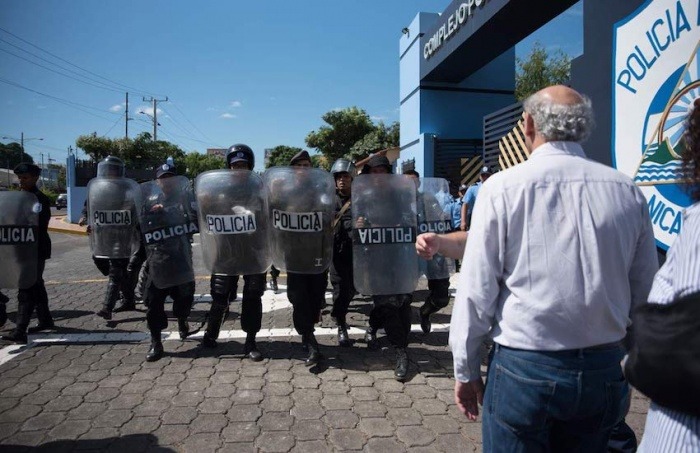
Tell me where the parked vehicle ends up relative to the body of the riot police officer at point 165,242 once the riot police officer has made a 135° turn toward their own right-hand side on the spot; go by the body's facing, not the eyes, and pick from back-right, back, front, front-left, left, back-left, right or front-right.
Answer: front-right

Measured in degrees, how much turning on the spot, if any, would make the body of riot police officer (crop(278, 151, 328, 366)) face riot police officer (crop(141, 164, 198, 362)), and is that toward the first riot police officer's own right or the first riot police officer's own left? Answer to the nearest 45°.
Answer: approximately 90° to the first riot police officer's own right

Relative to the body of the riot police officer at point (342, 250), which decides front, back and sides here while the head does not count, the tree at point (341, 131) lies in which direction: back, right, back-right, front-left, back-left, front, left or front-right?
back

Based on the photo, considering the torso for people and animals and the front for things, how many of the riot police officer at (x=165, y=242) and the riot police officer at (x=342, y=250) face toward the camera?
2

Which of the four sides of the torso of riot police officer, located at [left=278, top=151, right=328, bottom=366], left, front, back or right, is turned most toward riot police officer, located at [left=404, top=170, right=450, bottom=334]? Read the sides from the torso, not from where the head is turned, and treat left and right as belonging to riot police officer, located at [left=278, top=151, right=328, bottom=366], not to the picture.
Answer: left

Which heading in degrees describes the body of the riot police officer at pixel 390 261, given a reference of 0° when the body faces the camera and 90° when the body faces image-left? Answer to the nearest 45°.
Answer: approximately 0°

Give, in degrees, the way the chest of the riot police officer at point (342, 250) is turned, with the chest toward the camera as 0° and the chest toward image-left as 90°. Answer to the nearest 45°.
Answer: approximately 0°

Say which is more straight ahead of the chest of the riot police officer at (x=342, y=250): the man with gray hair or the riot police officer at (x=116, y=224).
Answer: the man with gray hair
